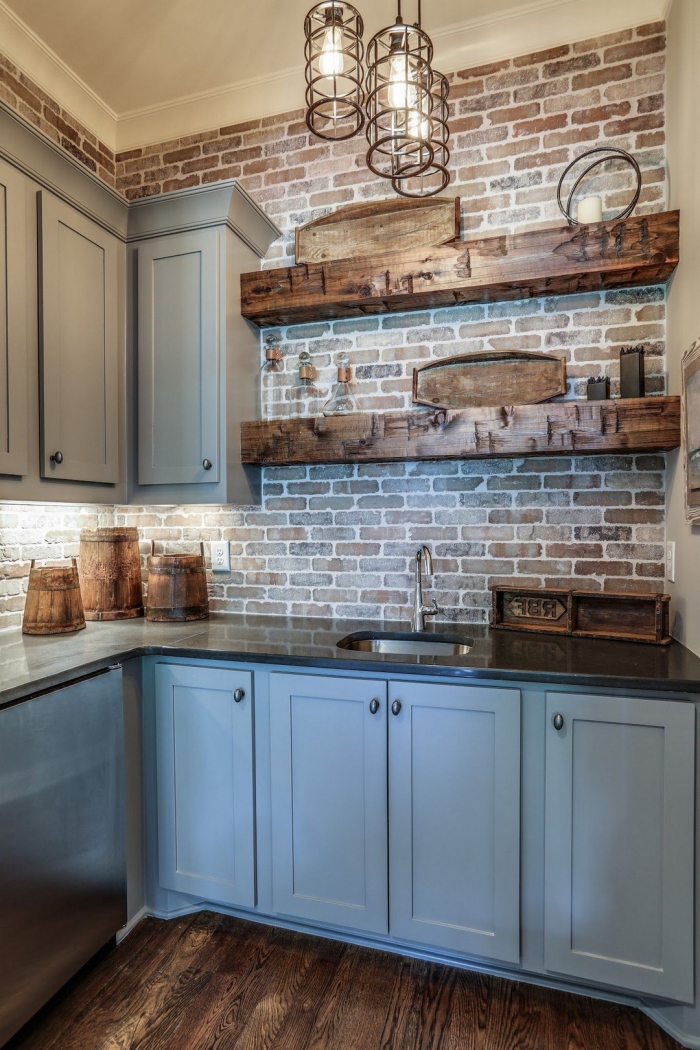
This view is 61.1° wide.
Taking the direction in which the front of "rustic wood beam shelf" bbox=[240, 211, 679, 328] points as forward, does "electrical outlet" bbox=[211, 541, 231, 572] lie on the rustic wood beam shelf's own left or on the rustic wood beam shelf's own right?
on the rustic wood beam shelf's own right

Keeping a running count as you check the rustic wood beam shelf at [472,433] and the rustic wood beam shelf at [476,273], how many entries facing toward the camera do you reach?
2

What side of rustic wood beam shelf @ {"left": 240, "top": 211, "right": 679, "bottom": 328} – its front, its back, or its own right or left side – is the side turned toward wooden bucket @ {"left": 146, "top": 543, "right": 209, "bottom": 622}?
right

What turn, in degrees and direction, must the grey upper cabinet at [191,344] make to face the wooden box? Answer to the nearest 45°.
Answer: approximately 90° to its left
